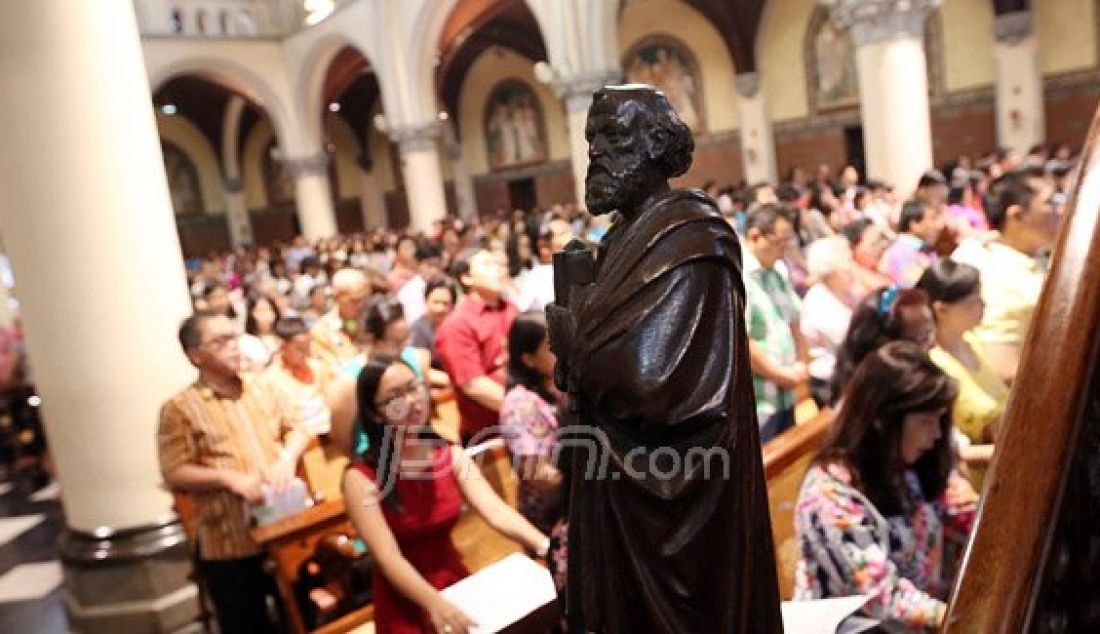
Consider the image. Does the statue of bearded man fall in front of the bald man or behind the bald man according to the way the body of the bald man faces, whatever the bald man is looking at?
in front

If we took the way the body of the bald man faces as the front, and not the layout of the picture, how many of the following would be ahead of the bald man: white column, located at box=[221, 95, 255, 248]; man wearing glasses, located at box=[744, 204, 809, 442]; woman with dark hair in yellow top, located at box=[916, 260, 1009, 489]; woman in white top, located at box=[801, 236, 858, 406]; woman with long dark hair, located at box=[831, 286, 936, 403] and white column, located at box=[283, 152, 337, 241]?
4

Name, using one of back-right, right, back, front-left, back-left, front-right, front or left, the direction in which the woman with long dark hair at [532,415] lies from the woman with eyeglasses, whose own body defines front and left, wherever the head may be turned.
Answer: left

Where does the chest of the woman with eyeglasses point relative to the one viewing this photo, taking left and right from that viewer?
facing the viewer and to the right of the viewer

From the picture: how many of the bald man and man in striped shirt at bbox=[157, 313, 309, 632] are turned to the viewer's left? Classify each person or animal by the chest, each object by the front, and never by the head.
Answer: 0

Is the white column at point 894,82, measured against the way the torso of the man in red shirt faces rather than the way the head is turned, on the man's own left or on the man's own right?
on the man's own left

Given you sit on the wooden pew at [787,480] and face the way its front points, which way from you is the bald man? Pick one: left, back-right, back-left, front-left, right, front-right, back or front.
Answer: back

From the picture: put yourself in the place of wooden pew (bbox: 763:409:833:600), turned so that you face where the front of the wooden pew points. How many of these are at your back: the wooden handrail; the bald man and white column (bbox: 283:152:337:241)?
2

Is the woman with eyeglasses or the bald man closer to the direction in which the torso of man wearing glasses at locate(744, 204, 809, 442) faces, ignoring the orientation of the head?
the woman with eyeglasses

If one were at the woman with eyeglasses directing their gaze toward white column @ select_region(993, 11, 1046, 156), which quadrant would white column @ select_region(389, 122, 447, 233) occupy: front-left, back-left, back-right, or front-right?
front-left

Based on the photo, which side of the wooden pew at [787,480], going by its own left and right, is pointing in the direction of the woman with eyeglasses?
right

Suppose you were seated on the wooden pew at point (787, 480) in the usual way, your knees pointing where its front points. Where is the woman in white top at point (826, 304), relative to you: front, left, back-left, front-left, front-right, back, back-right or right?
back-left

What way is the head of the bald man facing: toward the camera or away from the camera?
toward the camera

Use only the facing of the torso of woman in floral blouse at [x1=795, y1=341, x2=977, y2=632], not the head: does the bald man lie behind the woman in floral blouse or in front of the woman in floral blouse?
behind
